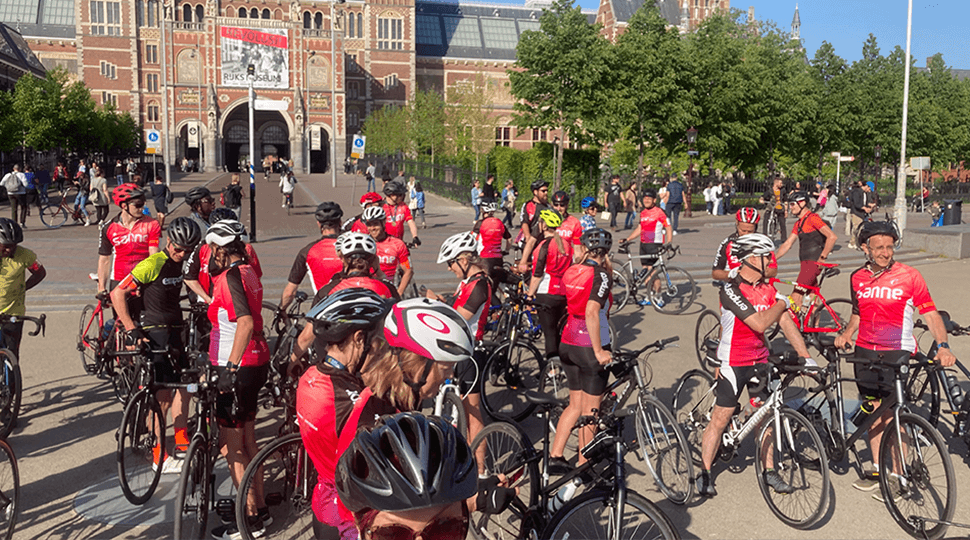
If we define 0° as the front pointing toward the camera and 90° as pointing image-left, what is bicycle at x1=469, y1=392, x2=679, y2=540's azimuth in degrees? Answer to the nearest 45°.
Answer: approximately 315°

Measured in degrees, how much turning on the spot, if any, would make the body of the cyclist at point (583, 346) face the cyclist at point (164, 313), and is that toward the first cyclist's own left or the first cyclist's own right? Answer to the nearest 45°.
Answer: approximately 135° to the first cyclist's own left

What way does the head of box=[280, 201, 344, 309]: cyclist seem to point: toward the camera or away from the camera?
away from the camera

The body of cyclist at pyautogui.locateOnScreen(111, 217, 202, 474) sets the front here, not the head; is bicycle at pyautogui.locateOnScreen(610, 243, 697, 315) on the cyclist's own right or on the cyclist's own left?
on the cyclist's own left

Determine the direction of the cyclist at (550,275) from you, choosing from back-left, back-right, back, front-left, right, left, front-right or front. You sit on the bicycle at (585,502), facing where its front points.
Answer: back-left

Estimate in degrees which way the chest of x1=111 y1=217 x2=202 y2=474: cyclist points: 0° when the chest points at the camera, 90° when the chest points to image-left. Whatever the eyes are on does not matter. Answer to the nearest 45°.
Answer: approximately 315°

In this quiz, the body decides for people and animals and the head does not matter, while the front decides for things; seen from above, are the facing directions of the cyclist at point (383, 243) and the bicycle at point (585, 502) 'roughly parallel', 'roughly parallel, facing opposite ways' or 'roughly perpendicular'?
roughly perpendicular

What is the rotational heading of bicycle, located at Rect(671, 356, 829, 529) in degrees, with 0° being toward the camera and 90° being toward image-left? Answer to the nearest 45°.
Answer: approximately 315°

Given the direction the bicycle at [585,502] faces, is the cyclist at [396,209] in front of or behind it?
behind
